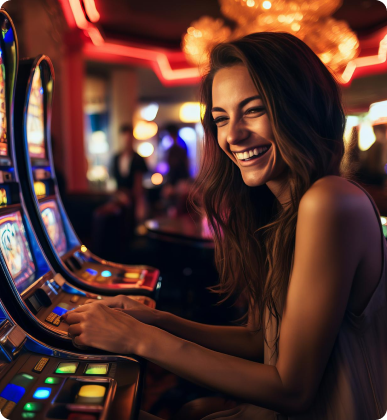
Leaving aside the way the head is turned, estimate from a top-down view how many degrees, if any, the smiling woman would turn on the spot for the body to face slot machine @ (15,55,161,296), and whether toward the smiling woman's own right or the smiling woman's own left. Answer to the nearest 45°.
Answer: approximately 45° to the smiling woman's own right

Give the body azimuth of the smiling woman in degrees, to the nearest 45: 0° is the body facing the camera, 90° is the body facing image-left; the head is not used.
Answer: approximately 90°

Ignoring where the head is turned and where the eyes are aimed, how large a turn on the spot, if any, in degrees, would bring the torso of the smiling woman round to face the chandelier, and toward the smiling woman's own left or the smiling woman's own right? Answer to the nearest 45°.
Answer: approximately 90° to the smiling woman's own right

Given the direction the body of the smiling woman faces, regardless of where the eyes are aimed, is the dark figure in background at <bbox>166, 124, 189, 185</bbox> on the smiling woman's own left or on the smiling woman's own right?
on the smiling woman's own right

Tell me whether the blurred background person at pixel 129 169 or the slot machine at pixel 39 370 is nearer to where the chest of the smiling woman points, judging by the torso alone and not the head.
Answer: the slot machine

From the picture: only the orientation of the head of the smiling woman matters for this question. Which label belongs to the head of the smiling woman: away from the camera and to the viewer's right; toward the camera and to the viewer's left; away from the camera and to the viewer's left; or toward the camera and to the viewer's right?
toward the camera and to the viewer's left

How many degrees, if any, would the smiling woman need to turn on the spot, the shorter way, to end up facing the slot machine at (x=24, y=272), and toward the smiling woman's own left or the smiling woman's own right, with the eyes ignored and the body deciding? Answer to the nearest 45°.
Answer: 0° — they already face it

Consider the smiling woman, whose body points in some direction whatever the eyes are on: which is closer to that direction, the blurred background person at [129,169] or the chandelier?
the blurred background person

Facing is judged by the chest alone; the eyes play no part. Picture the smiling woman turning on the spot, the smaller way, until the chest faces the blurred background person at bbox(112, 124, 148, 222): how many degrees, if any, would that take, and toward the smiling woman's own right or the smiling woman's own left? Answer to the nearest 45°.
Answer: approximately 90° to the smiling woman's own right

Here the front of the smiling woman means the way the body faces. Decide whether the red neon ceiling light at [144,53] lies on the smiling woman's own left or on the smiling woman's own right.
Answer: on the smiling woman's own right

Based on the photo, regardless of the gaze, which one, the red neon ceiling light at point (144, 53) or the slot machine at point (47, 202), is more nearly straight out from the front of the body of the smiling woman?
the slot machine
